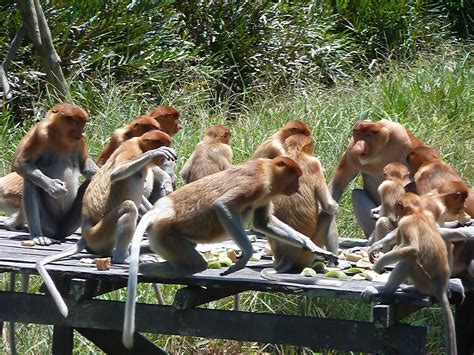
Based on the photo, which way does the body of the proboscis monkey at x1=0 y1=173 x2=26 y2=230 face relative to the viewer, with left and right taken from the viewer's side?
facing to the left of the viewer

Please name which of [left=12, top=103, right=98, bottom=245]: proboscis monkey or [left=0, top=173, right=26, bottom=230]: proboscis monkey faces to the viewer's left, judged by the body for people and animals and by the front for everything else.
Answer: [left=0, top=173, right=26, bottom=230]: proboscis monkey

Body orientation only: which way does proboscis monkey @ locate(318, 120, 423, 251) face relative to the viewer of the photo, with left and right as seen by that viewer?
facing the viewer and to the left of the viewer

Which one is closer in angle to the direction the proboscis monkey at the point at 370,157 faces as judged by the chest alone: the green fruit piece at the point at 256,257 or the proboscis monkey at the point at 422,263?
the green fruit piece

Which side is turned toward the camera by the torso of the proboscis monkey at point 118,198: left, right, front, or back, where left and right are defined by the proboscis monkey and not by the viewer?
right

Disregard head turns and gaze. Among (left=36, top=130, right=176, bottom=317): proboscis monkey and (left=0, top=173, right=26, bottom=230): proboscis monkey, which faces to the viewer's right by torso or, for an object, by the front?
(left=36, top=130, right=176, bottom=317): proboscis monkey

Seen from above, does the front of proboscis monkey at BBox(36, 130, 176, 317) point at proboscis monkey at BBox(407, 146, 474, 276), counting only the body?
yes

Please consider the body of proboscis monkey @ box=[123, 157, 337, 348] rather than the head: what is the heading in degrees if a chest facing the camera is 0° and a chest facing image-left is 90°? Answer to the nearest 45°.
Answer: approximately 270°

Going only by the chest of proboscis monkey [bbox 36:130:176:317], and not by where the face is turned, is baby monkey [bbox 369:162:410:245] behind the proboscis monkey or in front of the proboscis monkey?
in front
